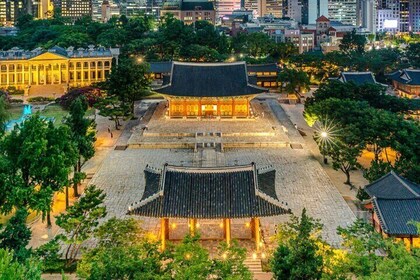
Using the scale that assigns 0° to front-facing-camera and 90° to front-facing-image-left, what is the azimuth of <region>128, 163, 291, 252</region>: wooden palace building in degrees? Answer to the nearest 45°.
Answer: approximately 0°

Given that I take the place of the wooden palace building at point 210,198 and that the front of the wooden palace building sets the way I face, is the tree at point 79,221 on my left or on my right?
on my right
